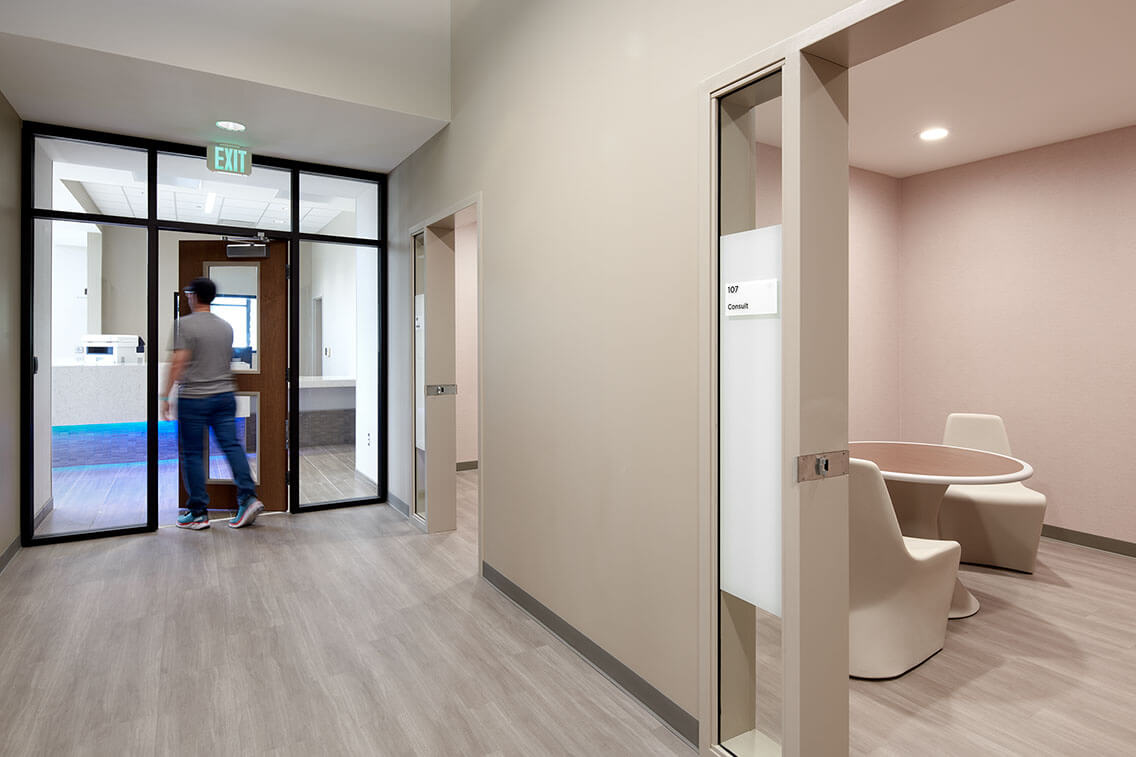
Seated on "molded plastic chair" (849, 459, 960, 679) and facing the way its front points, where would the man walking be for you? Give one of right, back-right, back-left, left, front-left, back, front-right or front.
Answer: back-left

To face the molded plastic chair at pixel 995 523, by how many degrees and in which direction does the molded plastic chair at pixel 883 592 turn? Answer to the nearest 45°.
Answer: approximately 45° to its left

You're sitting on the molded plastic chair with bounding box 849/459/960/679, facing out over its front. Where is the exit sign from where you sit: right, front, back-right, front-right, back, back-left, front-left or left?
back-left

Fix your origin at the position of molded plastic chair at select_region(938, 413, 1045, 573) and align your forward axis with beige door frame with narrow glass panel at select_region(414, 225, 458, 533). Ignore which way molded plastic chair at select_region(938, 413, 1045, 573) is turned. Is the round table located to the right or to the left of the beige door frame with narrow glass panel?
left

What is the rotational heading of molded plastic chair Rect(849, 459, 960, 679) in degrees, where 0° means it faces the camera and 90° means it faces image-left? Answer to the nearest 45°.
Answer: approximately 225°

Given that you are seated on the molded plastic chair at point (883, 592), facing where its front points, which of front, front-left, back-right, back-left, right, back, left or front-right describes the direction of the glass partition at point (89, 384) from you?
back-left

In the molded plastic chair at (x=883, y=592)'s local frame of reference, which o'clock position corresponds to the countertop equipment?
The countertop equipment is roughly at 8 o'clock from the molded plastic chair.

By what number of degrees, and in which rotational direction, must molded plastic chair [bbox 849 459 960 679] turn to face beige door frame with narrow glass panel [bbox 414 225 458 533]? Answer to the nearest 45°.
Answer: approximately 135° to its left
